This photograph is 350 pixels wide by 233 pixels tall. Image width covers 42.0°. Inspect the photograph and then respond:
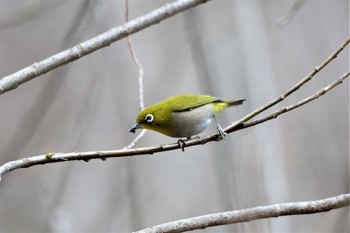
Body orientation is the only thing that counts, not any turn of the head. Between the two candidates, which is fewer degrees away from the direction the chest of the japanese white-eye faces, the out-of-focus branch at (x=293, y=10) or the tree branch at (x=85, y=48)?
the tree branch

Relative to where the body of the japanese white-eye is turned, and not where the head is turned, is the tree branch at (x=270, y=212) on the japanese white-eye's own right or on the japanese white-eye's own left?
on the japanese white-eye's own left

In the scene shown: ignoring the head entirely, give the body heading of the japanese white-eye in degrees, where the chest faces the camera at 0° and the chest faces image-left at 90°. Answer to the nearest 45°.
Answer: approximately 90°
